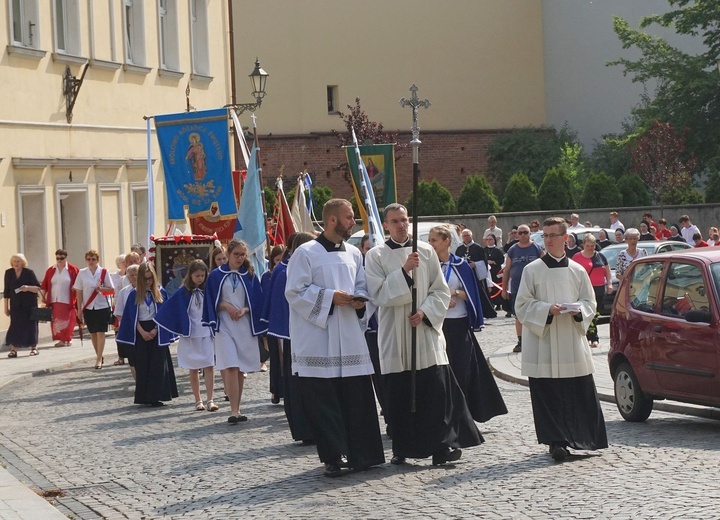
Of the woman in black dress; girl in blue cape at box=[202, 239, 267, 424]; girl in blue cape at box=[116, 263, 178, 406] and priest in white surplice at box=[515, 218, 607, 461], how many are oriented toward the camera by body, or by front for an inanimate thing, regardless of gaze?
4

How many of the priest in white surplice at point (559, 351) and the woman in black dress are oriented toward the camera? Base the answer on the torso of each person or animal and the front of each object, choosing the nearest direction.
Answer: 2

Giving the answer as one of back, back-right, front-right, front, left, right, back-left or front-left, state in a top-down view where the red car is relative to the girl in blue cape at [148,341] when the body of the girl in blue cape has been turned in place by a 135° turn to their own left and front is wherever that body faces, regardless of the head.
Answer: right

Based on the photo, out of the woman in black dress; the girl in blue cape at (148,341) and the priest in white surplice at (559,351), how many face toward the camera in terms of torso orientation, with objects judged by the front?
3

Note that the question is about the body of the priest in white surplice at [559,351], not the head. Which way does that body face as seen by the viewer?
toward the camera

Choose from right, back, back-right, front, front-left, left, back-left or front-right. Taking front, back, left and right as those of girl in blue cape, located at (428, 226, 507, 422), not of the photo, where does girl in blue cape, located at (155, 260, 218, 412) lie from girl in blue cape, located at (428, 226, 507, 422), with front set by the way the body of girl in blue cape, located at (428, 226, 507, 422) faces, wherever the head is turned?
right

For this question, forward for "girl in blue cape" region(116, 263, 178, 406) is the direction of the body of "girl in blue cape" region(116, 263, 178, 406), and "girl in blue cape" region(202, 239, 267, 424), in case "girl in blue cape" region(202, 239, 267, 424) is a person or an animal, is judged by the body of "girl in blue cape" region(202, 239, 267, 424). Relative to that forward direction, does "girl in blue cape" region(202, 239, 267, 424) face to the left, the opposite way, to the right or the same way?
the same way

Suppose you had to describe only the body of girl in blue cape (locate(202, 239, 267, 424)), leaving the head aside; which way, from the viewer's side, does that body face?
toward the camera

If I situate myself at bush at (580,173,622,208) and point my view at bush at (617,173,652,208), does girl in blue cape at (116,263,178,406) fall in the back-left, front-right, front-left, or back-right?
back-right

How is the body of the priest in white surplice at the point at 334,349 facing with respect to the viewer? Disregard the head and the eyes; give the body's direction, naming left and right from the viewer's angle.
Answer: facing the viewer and to the right of the viewer

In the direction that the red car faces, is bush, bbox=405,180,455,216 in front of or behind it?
behind

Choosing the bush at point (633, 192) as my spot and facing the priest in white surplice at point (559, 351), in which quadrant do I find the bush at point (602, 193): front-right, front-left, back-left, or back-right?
front-right

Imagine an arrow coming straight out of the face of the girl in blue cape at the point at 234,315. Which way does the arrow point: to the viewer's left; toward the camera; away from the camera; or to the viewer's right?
toward the camera

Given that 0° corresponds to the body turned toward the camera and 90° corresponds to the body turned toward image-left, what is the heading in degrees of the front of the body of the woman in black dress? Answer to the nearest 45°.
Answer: approximately 0°

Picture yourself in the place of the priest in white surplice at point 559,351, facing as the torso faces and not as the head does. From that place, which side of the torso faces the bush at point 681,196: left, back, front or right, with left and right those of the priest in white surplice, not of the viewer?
back

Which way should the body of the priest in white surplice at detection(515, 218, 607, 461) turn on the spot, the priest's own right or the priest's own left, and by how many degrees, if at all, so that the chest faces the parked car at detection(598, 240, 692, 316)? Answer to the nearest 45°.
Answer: approximately 180°
